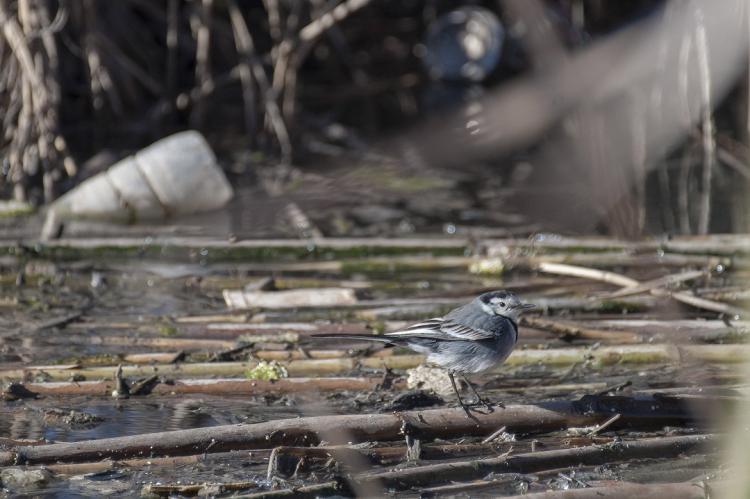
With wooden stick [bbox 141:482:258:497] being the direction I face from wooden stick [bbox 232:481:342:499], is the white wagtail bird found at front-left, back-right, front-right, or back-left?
back-right

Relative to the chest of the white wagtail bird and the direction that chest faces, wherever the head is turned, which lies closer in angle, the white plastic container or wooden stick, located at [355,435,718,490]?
the wooden stick

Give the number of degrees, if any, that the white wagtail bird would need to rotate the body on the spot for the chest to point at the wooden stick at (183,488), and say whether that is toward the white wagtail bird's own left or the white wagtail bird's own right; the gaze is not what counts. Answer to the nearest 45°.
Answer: approximately 135° to the white wagtail bird's own right

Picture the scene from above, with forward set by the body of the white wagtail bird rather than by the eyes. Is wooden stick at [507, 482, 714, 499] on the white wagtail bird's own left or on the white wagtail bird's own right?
on the white wagtail bird's own right

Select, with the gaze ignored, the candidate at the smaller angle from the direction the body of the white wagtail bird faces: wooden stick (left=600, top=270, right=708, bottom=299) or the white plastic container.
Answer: the wooden stick

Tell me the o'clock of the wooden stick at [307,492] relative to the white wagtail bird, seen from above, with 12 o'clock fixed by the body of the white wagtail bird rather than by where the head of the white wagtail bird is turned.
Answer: The wooden stick is roughly at 4 o'clock from the white wagtail bird.

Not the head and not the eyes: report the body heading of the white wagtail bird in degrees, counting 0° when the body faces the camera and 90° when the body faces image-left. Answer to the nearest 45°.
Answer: approximately 270°

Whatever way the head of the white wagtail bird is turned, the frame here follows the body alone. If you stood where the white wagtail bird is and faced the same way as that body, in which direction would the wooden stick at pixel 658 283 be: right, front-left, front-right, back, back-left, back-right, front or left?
front-left

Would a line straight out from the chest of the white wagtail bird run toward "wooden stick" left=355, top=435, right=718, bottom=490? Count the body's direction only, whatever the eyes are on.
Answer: no

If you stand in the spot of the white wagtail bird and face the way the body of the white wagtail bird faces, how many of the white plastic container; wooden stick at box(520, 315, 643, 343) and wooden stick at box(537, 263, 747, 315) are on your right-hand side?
0

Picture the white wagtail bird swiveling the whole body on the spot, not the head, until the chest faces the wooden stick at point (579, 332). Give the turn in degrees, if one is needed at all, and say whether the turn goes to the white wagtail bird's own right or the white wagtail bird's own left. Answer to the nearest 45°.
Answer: approximately 45° to the white wagtail bird's own left

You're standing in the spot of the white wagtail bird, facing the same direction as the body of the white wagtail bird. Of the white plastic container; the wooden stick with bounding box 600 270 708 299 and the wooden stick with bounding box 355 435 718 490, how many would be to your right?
1
